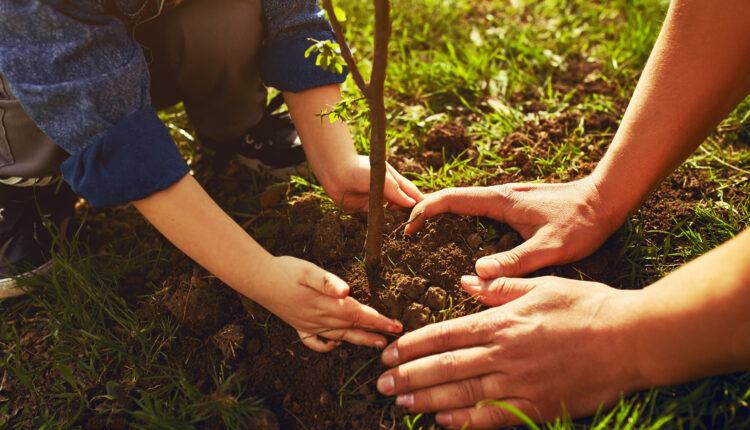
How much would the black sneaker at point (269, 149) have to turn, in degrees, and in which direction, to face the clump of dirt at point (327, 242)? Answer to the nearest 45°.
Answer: approximately 45° to its right

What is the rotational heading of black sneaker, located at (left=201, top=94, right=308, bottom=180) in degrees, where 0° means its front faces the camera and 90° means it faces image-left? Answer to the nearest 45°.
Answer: approximately 315°

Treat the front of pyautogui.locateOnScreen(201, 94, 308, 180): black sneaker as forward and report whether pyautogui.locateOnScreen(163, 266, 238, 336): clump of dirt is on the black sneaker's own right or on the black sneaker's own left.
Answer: on the black sneaker's own right

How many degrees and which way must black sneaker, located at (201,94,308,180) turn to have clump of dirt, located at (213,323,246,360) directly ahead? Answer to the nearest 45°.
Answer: approximately 45° to its right

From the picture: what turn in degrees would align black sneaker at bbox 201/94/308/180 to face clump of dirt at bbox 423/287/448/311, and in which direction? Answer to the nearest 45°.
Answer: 0° — it already faces it

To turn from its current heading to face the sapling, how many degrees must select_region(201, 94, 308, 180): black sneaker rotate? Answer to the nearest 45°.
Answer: approximately 45° to its right
